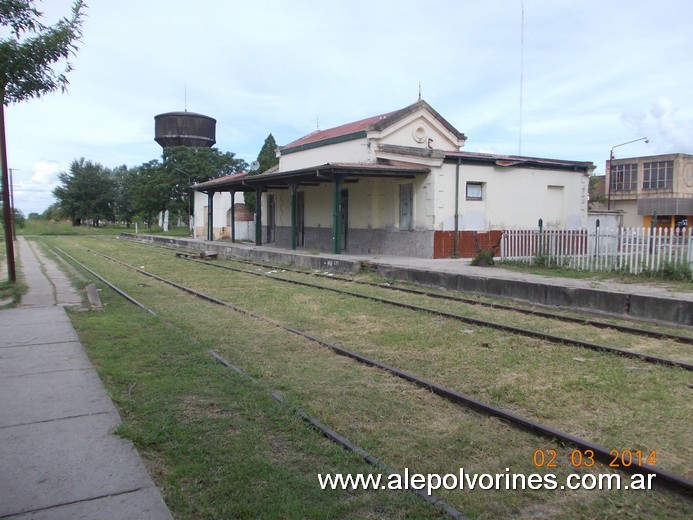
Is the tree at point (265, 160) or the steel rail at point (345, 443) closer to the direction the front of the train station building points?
the steel rail

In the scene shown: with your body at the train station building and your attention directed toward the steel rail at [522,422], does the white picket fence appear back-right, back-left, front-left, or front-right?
front-left

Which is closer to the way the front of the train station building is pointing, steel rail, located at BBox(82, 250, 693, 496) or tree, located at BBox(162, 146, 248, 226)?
the steel rail

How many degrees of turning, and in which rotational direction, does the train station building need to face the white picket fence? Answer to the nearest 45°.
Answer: approximately 90° to its left

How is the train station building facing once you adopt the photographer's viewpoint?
facing the viewer and to the left of the viewer

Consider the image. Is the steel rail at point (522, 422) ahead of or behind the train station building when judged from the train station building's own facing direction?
ahead

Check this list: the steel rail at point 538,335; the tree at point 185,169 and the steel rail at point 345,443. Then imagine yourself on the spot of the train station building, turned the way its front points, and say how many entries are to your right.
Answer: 1

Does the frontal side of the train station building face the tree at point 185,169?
no

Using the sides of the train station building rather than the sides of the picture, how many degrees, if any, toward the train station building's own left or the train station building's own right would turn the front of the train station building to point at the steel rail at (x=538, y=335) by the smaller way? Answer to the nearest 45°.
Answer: approximately 45° to the train station building's own left

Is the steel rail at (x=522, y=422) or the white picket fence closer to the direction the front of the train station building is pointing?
the steel rail

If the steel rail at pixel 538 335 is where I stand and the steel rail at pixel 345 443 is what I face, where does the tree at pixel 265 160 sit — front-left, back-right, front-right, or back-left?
back-right
